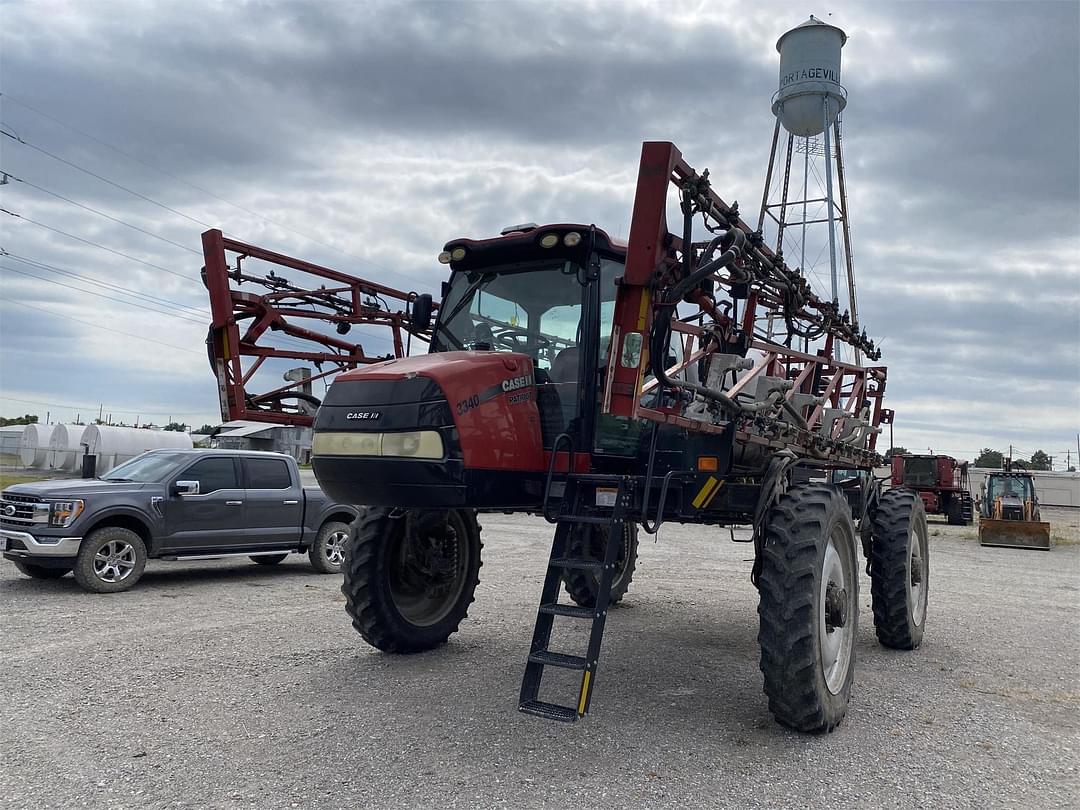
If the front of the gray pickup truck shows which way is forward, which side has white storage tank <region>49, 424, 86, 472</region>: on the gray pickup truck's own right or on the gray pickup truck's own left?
on the gray pickup truck's own right

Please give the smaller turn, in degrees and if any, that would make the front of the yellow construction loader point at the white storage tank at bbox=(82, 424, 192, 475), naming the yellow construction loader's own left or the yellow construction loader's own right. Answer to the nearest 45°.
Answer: approximately 90° to the yellow construction loader's own right

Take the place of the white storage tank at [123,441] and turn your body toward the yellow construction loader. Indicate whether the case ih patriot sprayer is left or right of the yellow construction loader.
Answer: right

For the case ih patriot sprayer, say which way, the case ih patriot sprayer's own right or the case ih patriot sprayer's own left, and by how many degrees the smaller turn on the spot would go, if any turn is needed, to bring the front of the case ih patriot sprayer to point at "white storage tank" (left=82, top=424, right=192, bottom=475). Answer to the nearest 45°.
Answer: approximately 90° to the case ih patriot sprayer's own right

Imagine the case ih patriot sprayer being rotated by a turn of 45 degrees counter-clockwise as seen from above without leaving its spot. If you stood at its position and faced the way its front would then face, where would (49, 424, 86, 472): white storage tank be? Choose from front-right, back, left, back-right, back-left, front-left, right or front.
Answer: back-right

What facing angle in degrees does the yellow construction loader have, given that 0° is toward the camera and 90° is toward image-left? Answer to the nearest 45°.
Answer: approximately 0°

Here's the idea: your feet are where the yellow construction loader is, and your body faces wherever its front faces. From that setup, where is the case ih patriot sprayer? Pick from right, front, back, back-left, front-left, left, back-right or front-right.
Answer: front

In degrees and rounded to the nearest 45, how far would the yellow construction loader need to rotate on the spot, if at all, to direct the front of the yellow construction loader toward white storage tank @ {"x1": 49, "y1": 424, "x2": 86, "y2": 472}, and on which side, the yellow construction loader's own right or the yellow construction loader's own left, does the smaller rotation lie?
approximately 90° to the yellow construction loader's own right

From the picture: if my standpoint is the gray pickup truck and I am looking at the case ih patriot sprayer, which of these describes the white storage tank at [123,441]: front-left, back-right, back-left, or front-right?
back-left

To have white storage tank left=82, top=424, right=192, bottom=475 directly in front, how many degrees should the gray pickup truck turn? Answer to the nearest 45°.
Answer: approximately 135° to its right

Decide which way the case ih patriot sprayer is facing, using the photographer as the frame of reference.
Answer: facing the viewer and to the left of the viewer

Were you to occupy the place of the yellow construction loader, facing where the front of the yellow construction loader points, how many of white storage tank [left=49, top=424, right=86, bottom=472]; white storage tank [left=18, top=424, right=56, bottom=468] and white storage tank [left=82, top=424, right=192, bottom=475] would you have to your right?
3

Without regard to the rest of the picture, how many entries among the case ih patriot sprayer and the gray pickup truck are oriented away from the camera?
0

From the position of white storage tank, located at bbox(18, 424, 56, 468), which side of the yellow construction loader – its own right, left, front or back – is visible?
right
